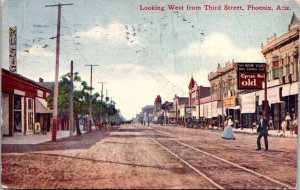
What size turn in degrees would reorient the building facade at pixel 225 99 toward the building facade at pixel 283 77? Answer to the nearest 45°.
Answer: approximately 135° to its left

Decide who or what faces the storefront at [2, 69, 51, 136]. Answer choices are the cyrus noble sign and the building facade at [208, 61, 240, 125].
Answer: the building facade

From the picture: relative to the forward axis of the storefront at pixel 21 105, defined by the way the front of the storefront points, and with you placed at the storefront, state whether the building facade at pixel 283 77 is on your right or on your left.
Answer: on your left

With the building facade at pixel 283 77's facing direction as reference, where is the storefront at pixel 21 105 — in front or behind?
in front

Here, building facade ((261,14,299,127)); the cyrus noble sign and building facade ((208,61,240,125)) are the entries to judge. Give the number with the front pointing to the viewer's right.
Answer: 0

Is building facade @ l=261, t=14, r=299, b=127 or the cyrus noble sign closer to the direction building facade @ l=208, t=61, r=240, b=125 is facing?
the cyrus noble sign

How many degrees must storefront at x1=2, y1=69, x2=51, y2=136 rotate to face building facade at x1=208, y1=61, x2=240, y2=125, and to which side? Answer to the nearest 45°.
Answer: approximately 45° to its left

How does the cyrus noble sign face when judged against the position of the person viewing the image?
facing the viewer

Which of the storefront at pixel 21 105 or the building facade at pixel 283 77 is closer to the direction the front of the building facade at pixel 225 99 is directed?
the storefront

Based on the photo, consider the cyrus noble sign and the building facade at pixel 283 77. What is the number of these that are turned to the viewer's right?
0

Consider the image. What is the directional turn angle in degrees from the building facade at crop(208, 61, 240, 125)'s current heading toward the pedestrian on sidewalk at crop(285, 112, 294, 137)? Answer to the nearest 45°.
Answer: approximately 90° to its left

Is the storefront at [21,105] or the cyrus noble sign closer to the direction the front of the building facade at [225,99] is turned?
the storefront

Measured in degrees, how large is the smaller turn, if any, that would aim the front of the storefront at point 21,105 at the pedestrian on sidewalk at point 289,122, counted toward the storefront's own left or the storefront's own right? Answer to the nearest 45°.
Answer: approximately 45° to the storefront's own left

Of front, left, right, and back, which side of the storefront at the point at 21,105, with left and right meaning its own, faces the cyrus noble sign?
front

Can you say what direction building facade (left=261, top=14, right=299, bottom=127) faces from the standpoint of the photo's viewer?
facing the viewer and to the left of the viewer

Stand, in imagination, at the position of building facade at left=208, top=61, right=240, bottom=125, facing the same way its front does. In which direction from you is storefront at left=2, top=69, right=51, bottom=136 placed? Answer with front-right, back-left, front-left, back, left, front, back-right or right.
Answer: front

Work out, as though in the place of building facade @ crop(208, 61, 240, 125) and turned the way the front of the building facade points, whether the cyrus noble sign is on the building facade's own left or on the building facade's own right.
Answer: on the building facade's own left

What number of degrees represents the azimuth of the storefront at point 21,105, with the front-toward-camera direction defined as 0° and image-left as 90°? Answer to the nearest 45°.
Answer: approximately 315°
